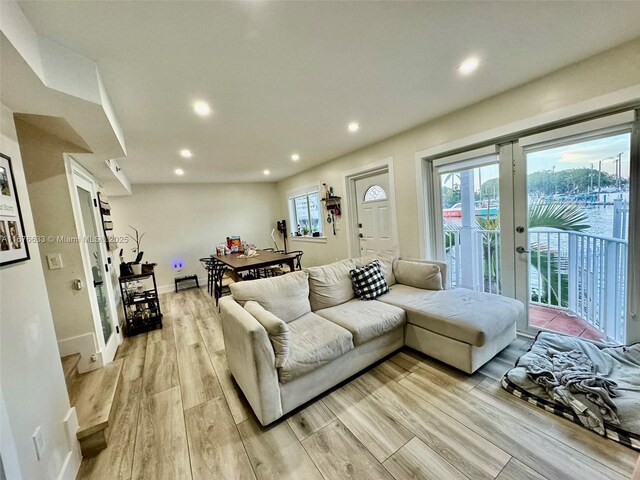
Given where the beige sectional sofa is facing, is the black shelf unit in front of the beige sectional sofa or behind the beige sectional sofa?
behind

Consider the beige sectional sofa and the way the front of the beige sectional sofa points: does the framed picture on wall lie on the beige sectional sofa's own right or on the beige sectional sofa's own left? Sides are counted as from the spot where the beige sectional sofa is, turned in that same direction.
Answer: on the beige sectional sofa's own right

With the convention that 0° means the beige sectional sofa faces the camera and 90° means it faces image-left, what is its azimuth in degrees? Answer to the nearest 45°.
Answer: approximately 315°

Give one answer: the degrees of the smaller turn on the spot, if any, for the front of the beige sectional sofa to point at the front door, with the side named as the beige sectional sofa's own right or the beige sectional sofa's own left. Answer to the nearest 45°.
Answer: approximately 135° to the beige sectional sofa's own left

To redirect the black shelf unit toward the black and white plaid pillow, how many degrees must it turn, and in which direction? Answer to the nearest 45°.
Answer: approximately 90° to its left

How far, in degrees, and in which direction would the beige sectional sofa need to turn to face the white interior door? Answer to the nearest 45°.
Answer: approximately 135° to its right
